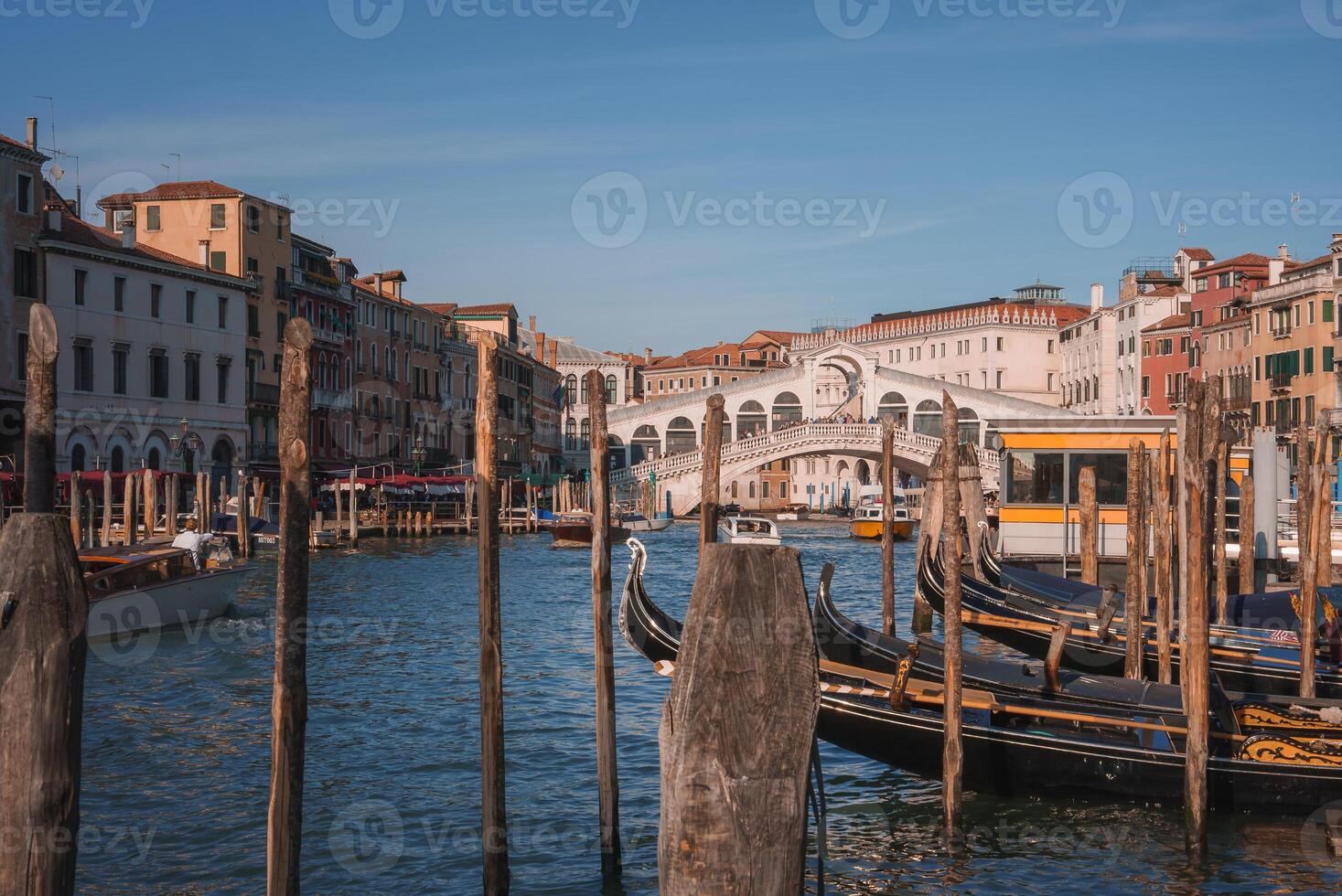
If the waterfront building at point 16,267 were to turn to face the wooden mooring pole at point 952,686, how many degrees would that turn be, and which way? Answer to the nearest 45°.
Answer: approximately 45° to its right

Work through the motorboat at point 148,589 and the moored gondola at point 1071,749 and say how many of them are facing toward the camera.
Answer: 0

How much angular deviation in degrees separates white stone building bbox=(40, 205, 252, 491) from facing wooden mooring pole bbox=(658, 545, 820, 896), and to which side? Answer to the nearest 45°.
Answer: approximately 45° to its right

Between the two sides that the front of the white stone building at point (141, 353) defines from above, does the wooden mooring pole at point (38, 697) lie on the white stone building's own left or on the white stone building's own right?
on the white stone building's own right

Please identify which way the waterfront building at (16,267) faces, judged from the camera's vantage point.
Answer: facing the viewer and to the right of the viewer

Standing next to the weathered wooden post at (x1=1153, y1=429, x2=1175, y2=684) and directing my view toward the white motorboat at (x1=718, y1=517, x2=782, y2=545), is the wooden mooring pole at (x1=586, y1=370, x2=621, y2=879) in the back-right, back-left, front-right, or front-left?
back-left

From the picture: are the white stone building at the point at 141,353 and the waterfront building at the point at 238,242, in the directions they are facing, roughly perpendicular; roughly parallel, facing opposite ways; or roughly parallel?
roughly parallel

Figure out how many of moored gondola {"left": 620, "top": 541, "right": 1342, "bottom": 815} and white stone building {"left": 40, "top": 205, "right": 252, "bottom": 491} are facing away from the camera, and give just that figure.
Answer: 0

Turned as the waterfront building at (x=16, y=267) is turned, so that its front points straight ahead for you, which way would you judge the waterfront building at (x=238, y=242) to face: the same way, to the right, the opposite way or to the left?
the same way

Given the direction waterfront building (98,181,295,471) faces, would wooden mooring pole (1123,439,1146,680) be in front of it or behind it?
in front

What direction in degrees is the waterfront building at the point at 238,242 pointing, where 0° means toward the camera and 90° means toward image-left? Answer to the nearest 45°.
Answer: approximately 315°

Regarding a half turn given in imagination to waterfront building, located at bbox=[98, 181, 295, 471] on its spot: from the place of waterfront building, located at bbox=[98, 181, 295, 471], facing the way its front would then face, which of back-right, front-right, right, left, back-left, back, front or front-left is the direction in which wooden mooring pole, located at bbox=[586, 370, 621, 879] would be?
back-left
